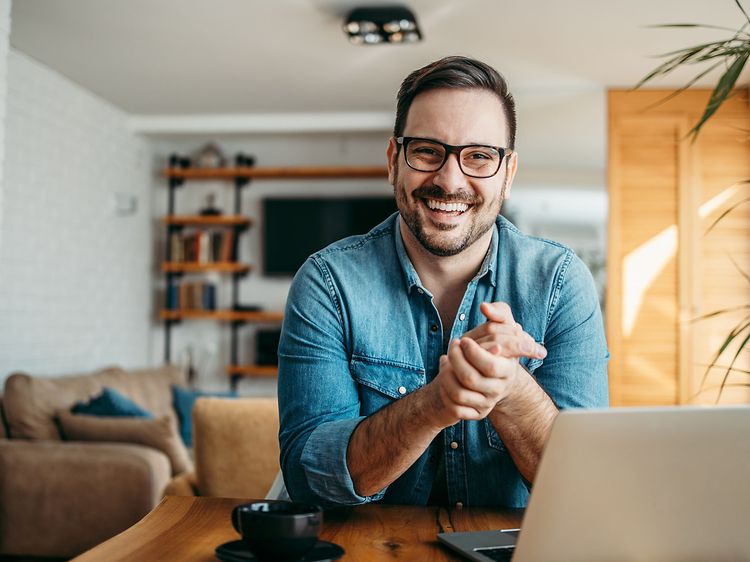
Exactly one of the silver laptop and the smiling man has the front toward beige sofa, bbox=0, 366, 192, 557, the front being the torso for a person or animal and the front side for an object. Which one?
the silver laptop

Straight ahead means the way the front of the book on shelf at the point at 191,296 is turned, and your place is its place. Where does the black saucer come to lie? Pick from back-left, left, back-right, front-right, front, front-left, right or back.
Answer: front

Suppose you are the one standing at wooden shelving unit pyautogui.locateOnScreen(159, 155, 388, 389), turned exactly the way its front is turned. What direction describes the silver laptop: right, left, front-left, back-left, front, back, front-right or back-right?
front

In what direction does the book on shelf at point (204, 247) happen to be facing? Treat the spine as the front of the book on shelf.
toward the camera

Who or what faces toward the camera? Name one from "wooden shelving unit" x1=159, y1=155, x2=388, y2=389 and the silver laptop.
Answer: the wooden shelving unit

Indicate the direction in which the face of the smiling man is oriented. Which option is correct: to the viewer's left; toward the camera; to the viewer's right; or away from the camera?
toward the camera

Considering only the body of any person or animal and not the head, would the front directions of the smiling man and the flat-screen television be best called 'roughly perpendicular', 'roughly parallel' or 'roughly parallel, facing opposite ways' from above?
roughly parallel

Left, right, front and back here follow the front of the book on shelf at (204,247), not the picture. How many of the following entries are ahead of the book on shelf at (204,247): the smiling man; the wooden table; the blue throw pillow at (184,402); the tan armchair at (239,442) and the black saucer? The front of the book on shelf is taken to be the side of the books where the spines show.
5

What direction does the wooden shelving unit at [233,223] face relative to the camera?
toward the camera

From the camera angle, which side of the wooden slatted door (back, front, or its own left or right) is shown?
front

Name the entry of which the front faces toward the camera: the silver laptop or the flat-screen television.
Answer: the flat-screen television

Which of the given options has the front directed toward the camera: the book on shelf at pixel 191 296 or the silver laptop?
the book on shelf

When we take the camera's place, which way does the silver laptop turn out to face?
facing away from the viewer and to the left of the viewer

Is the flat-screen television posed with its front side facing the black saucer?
yes

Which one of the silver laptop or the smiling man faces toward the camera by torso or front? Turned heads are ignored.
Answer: the smiling man

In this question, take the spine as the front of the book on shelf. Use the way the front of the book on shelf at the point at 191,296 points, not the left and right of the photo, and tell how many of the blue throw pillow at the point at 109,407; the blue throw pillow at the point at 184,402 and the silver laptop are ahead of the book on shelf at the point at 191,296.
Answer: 3

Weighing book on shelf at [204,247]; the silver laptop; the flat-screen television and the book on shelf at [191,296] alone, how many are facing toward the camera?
3
